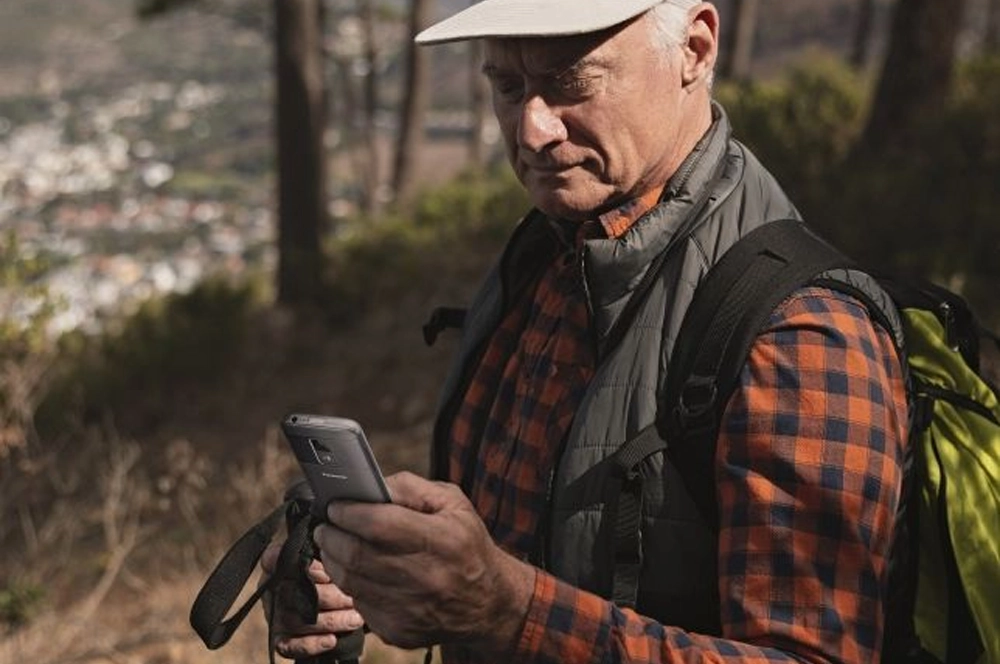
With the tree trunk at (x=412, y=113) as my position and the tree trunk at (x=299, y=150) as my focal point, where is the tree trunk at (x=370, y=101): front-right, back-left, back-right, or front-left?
back-right

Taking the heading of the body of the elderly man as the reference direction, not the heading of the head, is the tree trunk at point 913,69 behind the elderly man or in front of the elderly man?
behind

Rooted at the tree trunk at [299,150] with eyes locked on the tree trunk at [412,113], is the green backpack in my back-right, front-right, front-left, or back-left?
back-right

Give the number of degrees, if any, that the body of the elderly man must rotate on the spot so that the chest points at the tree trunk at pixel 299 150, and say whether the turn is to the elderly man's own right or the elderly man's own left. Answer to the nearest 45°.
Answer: approximately 135° to the elderly man's own right

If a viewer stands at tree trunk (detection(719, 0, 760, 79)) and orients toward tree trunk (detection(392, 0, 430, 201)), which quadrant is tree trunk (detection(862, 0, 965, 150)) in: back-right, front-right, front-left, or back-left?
back-left

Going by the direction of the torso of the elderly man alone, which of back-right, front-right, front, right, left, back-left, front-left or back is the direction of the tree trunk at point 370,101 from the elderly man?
back-right

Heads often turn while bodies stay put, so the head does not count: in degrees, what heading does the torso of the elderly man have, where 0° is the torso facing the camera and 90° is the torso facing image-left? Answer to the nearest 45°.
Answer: approximately 45°

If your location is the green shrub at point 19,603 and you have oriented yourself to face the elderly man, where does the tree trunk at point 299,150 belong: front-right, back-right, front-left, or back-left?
back-left

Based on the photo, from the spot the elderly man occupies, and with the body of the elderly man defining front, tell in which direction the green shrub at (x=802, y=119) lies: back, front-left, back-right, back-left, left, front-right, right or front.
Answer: back-right
